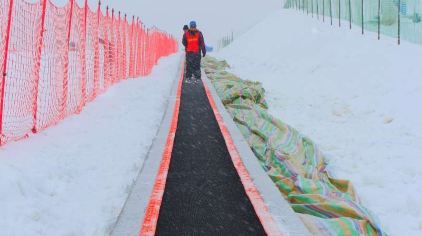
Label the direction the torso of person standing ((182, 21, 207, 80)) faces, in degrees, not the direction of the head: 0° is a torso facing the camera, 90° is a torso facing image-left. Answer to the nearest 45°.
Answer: approximately 180°

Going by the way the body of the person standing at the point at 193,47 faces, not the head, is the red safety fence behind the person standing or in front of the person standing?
behind

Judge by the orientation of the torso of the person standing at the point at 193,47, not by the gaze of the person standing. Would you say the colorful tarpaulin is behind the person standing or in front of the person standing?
behind

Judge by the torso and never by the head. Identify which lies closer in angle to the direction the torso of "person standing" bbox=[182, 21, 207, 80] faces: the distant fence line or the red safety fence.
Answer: the distant fence line
